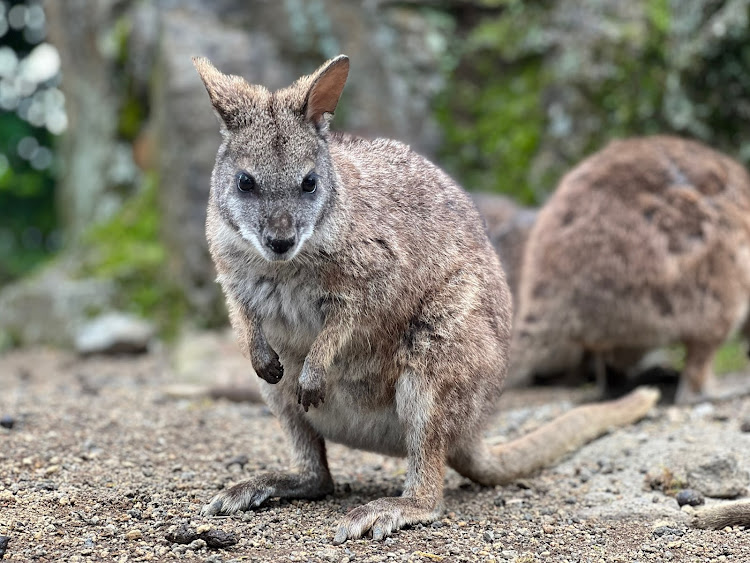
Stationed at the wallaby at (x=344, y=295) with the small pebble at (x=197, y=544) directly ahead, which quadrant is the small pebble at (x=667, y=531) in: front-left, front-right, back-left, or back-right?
back-left

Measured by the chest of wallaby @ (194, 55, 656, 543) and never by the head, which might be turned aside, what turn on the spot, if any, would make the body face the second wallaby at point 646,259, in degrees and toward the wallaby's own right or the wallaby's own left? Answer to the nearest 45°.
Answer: approximately 180°

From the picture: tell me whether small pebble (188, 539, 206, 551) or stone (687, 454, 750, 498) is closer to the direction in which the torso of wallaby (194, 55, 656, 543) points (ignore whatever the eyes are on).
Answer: the small pebble

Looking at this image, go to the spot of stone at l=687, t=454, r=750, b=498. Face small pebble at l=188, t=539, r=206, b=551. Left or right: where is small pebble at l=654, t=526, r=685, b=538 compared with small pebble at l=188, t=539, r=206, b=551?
left

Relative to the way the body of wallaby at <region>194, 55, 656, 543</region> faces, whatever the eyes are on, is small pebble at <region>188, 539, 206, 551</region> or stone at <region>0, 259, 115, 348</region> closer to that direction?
the small pebble

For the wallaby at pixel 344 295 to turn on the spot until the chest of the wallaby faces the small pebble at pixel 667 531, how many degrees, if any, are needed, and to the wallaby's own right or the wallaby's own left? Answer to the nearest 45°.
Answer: approximately 135° to the wallaby's own left

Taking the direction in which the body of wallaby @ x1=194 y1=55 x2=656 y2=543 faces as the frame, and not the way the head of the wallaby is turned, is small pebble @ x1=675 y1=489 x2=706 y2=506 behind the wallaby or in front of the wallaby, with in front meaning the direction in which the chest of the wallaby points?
behind

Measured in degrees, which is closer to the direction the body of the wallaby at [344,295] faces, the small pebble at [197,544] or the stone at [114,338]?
the small pebble

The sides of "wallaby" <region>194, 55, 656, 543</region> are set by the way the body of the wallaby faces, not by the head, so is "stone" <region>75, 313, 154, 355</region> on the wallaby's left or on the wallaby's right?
on the wallaby's right

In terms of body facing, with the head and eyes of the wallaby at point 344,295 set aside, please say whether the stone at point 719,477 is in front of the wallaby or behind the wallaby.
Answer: behind

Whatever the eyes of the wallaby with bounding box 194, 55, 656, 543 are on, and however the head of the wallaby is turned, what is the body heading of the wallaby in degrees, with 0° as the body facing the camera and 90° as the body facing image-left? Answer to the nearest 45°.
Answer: approximately 45°
